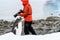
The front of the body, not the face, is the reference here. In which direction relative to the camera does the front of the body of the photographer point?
to the viewer's left
